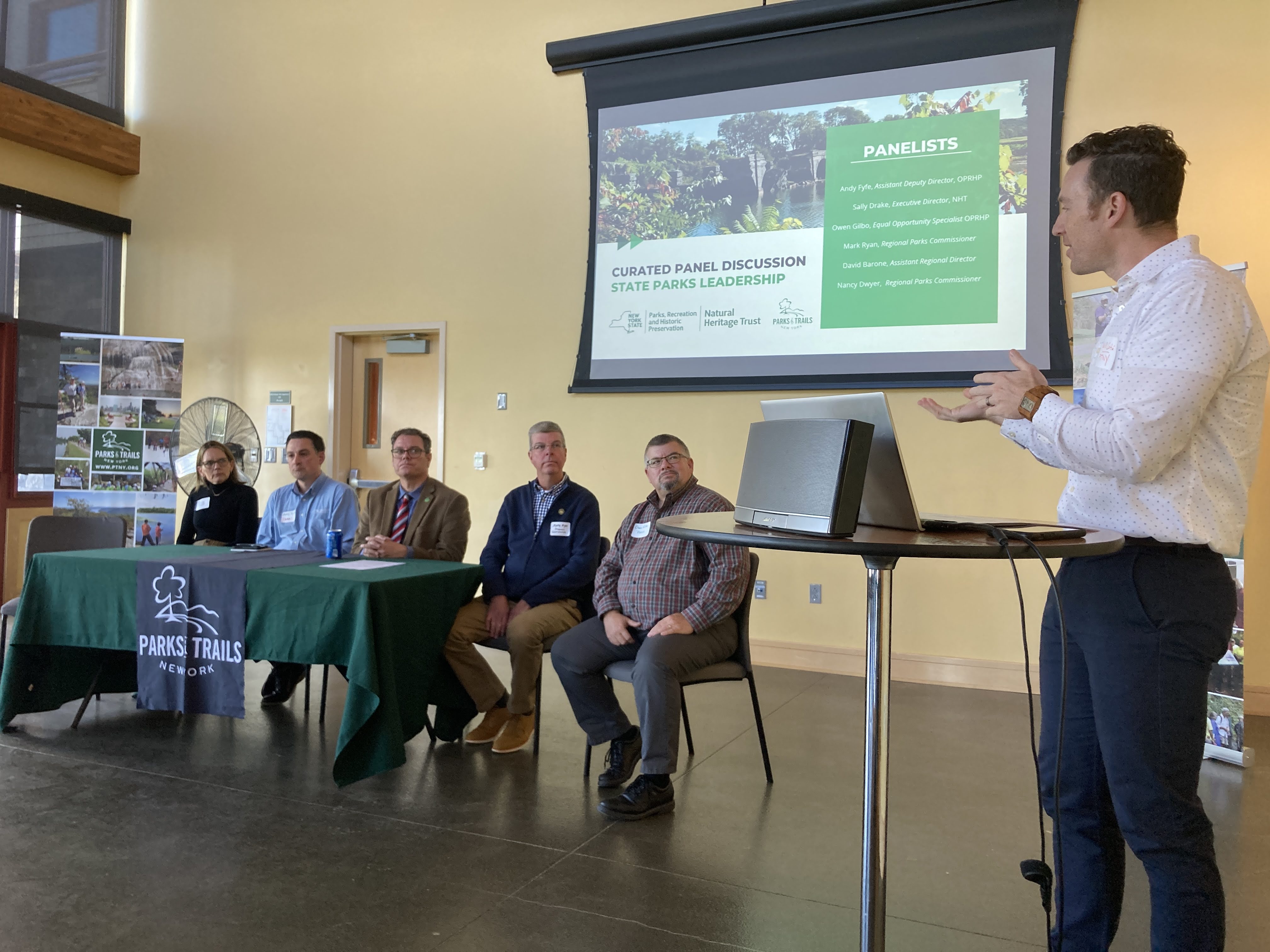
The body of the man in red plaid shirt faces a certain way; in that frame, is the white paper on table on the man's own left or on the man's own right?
on the man's own right

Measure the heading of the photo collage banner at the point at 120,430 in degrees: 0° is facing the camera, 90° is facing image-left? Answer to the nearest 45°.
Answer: approximately 0°

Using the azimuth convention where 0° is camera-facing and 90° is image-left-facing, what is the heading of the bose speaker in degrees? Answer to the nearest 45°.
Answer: approximately 45°

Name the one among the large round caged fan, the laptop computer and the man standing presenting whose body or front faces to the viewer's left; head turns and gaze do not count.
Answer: the man standing presenting

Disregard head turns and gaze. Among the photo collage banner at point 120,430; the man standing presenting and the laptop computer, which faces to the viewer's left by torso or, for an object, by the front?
the man standing presenting

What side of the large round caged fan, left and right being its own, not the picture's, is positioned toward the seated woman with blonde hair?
front

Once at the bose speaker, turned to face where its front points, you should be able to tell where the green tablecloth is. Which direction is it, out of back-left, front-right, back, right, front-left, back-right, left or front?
right

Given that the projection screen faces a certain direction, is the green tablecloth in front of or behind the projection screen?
in front

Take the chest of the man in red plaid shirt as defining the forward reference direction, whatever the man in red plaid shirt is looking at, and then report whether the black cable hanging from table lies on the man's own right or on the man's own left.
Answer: on the man's own left

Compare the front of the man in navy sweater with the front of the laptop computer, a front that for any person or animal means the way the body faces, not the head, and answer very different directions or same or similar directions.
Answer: very different directions

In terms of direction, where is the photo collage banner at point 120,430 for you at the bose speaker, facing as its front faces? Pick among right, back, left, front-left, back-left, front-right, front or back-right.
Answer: right

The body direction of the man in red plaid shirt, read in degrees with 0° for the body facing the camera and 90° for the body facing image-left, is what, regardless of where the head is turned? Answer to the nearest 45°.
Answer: approximately 45°

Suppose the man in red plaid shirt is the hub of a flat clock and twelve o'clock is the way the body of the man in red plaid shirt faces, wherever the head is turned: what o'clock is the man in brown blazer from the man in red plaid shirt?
The man in brown blazer is roughly at 3 o'clock from the man in red plaid shirt.
